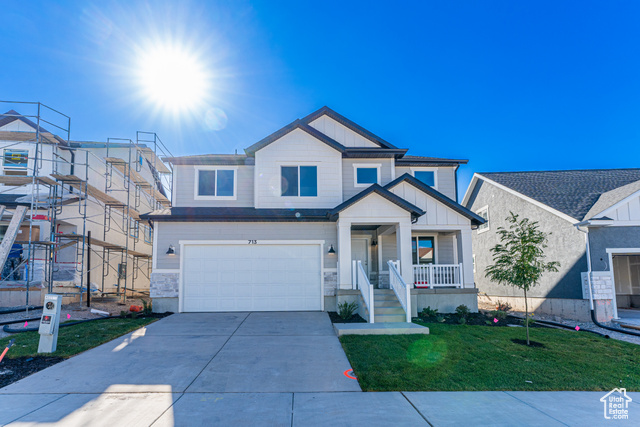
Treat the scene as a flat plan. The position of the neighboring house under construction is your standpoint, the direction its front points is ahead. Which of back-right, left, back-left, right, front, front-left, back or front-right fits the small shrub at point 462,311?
left

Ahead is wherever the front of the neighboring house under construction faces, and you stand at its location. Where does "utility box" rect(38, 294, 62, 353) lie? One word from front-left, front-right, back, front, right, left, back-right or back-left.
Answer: front-left

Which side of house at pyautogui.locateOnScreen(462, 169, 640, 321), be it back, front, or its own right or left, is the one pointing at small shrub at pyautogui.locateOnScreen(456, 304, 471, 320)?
right

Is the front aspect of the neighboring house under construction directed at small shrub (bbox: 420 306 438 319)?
no

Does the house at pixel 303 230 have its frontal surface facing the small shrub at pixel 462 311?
no

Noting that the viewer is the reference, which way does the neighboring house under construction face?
facing the viewer and to the left of the viewer

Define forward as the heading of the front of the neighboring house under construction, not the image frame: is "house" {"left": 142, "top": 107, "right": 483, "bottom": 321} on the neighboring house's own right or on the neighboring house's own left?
on the neighboring house's own left

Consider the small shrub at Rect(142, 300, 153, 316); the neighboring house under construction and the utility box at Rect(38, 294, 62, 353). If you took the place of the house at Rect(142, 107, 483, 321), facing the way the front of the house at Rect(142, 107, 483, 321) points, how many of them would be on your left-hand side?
0

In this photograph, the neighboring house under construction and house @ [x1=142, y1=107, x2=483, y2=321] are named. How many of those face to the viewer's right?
0

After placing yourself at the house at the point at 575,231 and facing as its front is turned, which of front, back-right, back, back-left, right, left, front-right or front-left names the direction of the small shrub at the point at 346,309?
right

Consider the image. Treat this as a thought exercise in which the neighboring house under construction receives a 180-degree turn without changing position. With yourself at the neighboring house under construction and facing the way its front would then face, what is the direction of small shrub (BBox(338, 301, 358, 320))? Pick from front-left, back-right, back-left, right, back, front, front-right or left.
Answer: right

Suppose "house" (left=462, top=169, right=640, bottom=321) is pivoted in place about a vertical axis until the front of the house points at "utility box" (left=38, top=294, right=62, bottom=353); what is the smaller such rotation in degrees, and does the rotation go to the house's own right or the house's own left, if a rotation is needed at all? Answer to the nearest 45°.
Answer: approximately 90° to the house's own right

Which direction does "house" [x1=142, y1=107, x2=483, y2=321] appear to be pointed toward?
toward the camera

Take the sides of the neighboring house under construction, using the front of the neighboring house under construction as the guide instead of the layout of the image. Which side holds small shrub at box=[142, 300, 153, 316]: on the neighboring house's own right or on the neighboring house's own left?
on the neighboring house's own left

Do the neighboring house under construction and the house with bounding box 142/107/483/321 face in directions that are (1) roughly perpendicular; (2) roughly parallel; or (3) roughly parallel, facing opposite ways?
roughly parallel

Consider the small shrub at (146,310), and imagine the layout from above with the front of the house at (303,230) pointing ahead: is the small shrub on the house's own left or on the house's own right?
on the house's own right

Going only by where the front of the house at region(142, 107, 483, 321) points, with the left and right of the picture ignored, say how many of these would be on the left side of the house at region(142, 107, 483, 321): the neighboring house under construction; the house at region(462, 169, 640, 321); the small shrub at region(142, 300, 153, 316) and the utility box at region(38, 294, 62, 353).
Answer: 1
